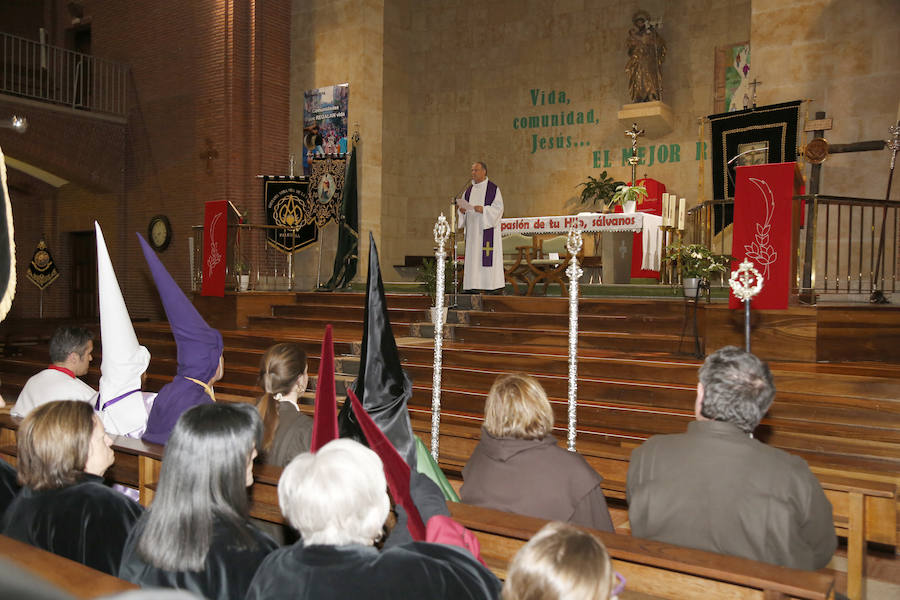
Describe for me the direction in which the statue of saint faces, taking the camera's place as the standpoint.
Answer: facing the viewer

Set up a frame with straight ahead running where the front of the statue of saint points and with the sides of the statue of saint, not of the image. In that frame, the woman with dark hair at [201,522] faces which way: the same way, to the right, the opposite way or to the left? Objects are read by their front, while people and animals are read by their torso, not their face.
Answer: the opposite way

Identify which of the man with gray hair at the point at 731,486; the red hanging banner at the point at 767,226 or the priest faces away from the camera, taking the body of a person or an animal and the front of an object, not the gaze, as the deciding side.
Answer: the man with gray hair

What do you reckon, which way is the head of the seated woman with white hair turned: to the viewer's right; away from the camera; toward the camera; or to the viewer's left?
away from the camera

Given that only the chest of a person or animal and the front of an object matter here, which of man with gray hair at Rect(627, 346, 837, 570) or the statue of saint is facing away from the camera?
the man with gray hair

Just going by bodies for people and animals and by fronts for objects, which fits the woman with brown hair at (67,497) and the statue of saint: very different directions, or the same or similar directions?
very different directions

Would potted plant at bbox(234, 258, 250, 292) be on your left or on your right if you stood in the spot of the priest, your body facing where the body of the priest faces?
on your right

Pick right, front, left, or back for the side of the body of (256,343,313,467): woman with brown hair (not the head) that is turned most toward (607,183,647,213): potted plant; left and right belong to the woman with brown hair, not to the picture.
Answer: front

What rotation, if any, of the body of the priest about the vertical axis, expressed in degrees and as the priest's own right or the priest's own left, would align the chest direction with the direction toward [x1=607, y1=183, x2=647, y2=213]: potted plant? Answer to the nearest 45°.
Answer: approximately 135° to the priest's own left

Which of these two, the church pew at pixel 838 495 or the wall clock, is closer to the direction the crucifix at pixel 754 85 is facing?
the church pew

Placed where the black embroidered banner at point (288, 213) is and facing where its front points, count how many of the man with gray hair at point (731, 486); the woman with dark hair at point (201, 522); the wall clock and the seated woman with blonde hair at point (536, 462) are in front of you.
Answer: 3

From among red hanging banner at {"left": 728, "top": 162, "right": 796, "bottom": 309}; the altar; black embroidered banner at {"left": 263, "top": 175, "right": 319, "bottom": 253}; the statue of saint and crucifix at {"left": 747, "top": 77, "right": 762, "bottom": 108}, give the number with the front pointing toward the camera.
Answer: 5

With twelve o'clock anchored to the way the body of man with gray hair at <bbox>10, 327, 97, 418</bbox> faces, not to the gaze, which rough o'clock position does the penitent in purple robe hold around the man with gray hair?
The penitent in purple robe is roughly at 3 o'clock from the man with gray hair.

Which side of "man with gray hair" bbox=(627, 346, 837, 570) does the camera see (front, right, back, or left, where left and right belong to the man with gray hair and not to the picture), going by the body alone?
back

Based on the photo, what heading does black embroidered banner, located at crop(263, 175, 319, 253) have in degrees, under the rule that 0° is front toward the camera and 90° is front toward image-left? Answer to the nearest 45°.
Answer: approximately 0°

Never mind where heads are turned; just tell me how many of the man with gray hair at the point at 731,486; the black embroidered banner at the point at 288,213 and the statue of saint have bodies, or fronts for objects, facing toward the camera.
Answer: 2

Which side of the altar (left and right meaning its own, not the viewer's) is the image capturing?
front

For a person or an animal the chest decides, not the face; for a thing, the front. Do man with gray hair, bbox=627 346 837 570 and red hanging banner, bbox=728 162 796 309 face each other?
yes
